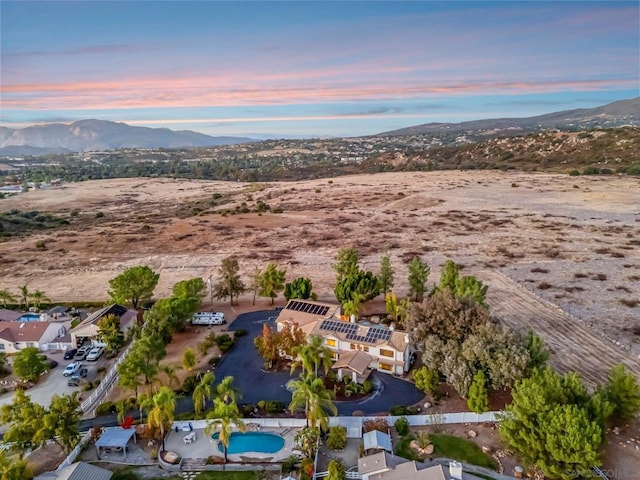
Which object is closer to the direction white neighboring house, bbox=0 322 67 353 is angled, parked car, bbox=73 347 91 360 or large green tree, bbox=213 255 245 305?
the parked car

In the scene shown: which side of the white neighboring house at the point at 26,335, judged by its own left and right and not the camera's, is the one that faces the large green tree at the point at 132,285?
left

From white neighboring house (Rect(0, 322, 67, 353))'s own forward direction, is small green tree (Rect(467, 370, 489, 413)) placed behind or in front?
in front

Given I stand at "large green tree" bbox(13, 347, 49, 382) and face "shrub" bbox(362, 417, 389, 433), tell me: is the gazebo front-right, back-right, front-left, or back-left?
front-right

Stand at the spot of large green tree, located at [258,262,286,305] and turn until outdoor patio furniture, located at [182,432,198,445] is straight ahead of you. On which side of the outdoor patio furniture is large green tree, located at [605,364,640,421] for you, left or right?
left

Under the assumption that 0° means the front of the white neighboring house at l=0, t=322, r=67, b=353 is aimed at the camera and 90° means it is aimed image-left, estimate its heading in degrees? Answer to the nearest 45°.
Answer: approximately 0°

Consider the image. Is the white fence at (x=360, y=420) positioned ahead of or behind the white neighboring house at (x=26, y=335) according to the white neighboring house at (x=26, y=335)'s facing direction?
ahead

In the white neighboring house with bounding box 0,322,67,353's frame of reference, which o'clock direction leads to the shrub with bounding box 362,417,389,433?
The shrub is roughly at 11 o'clock from the white neighboring house.

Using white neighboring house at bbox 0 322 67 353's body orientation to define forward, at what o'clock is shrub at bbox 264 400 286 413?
The shrub is roughly at 11 o'clock from the white neighboring house.

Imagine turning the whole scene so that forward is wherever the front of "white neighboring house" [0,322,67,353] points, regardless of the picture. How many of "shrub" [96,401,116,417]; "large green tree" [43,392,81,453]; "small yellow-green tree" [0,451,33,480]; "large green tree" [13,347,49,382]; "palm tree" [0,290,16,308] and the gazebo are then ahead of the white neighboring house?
5

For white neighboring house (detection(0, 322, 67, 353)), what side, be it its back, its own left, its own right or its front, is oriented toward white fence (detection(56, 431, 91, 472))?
front

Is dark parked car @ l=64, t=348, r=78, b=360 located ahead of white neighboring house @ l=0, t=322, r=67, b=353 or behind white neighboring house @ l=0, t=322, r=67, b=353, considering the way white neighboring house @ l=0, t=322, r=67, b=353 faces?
ahead

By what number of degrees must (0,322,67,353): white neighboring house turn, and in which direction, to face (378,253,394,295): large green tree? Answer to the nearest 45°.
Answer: approximately 90° to its left

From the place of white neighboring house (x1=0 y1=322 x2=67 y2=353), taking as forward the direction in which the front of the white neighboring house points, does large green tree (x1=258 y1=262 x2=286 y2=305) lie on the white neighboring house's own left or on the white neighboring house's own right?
on the white neighboring house's own left

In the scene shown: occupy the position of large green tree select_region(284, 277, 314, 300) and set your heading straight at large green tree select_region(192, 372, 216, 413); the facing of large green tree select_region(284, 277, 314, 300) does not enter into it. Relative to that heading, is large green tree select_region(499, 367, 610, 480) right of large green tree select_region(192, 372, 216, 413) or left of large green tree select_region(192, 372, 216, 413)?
left

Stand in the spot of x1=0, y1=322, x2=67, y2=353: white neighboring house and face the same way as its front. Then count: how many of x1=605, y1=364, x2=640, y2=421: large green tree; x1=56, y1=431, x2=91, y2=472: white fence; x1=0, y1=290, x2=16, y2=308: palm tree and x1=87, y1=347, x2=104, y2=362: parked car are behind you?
1

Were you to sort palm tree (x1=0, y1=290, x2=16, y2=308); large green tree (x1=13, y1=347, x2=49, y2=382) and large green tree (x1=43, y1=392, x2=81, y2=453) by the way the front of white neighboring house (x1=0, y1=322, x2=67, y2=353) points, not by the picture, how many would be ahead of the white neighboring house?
2
